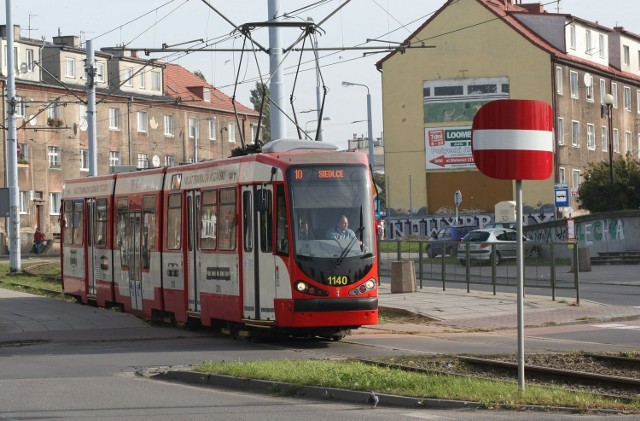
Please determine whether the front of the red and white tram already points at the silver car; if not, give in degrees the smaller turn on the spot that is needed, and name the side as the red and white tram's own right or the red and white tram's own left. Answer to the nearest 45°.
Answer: approximately 90° to the red and white tram's own left

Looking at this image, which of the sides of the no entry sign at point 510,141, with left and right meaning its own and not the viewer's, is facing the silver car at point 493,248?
back

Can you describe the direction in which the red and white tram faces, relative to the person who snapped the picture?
facing the viewer and to the right of the viewer

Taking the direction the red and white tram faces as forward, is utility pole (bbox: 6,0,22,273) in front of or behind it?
behind

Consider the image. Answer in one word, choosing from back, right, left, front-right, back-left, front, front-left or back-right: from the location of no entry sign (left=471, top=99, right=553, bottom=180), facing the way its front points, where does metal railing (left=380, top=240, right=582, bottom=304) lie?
back

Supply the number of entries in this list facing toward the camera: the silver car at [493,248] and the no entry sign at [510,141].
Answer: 1

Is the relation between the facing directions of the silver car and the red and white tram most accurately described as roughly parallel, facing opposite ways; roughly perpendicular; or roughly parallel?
roughly perpendicular

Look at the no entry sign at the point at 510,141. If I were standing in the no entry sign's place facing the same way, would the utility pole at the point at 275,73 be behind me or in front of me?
behind

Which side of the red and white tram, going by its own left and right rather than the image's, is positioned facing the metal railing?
left
